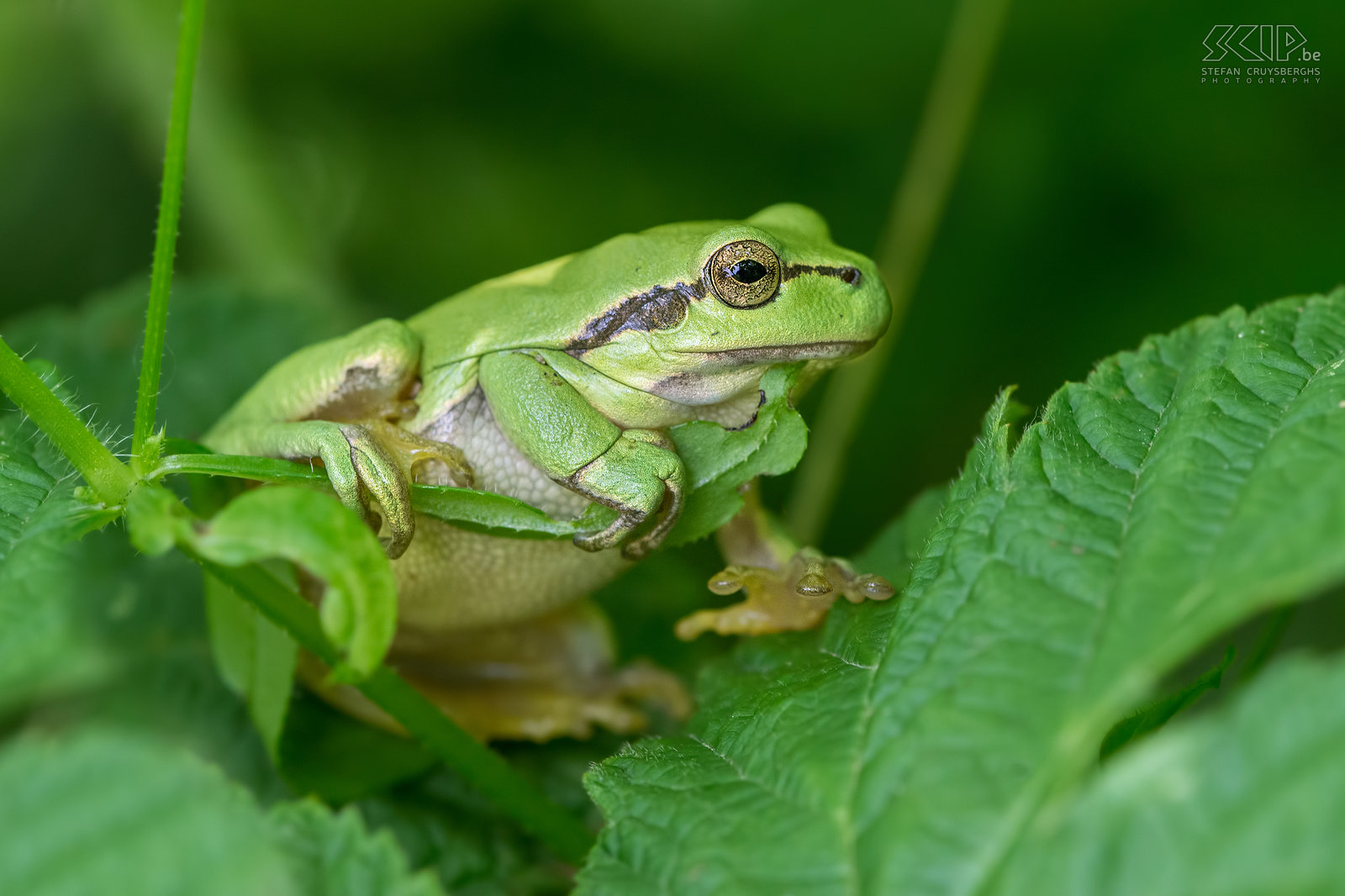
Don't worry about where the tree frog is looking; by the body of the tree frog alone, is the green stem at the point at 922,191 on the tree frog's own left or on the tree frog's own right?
on the tree frog's own left

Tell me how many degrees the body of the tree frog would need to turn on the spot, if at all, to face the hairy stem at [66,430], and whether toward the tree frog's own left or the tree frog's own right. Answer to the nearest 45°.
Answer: approximately 135° to the tree frog's own right

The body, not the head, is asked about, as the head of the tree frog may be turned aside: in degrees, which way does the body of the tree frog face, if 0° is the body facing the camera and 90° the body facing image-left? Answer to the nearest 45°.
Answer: approximately 270°

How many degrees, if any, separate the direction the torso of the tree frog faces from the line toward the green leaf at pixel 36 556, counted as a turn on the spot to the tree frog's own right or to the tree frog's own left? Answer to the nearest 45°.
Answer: approximately 135° to the tree frog's own right

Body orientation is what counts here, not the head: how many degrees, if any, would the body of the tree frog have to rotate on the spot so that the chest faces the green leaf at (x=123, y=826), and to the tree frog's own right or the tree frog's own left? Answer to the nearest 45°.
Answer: approximately 90° to the tree frog's own right

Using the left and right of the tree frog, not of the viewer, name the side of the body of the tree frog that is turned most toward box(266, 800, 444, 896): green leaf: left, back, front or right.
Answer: right

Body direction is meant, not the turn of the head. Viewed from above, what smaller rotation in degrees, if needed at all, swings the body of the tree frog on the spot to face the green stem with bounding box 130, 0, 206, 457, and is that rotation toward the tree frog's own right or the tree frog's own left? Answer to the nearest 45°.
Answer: approximately 135° to the tree frog's own right
